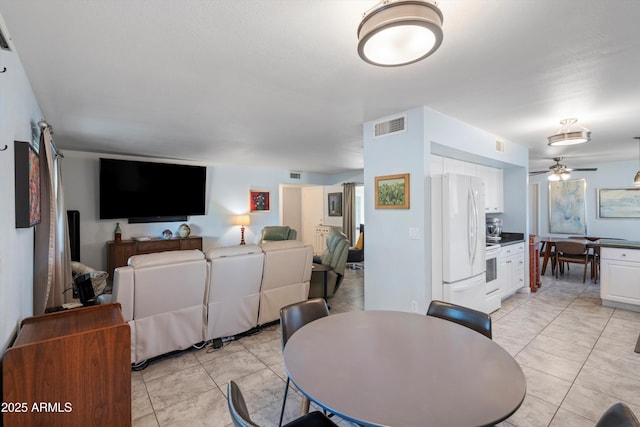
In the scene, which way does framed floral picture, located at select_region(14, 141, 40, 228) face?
to the viewer's right

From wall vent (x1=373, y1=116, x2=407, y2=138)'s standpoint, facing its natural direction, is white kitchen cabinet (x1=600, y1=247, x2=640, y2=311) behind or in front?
behind

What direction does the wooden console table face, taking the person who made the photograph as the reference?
facing the viewer and to the right of the viewer

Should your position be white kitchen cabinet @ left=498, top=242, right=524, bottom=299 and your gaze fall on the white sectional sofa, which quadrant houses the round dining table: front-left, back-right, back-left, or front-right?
front-left

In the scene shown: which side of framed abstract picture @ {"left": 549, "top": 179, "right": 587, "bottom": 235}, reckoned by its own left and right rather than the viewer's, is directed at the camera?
front

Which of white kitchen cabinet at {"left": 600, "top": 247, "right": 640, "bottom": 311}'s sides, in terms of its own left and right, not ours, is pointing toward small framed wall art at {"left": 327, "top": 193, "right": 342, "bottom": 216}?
right

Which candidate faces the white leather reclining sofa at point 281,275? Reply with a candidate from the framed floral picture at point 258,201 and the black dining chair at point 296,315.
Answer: the framed floral picture

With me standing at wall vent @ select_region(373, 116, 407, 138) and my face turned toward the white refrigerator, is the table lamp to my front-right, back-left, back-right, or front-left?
back-left

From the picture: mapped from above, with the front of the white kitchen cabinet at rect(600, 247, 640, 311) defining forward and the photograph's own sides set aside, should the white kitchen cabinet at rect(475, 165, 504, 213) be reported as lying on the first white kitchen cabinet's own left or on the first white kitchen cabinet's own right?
on the first white kitchen cabinet's own right

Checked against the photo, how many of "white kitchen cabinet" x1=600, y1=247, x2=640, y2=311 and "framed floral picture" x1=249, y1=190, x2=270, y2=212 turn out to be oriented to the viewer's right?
0

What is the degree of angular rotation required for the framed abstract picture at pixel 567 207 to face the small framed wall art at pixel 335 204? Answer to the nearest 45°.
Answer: approximately 45° to its right

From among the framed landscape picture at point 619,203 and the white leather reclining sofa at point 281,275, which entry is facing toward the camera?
the framed landscape picture

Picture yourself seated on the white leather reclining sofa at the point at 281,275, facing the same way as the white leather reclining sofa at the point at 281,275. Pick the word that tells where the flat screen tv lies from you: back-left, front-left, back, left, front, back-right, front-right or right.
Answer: front

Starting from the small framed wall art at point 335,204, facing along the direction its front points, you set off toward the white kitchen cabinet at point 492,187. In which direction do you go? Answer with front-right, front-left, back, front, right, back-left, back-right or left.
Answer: front-left

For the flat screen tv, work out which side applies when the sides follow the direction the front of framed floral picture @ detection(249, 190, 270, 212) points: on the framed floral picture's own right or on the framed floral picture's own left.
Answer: on the framed floral picture's own right

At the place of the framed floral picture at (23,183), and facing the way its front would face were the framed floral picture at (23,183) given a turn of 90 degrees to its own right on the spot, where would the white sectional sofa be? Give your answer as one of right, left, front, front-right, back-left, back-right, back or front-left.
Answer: left

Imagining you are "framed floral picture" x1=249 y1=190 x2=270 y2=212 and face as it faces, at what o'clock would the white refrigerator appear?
The white refrigerator is roughly at 11 o'clock from the framed floral picture.
